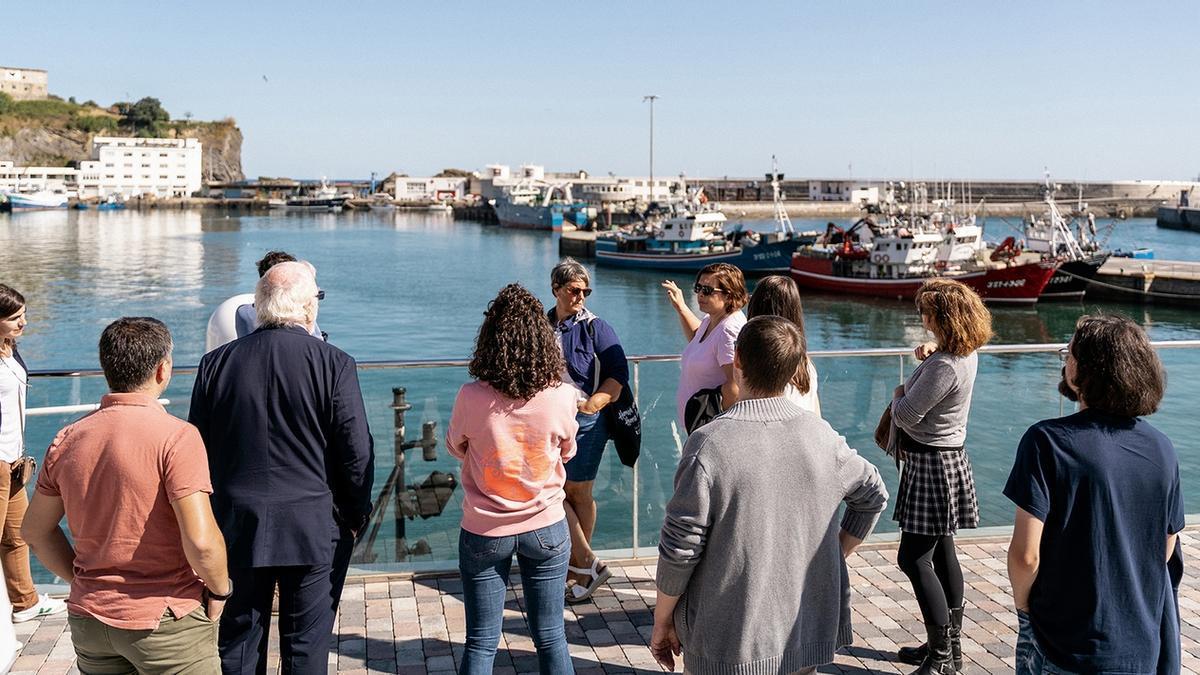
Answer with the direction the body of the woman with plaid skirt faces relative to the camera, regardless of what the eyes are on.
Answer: to the viewer's left

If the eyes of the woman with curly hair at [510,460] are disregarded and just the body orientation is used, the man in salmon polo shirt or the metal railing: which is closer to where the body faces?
the metal railing

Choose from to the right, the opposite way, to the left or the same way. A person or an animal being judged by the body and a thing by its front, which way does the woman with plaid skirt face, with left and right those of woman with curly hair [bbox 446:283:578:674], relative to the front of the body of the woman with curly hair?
to the left

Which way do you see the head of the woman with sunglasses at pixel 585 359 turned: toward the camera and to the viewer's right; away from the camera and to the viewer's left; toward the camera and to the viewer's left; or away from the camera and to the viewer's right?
toward the camera and to the viewer's right

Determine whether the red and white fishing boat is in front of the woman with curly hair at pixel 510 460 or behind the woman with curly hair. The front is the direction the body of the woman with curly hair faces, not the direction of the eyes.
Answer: in front

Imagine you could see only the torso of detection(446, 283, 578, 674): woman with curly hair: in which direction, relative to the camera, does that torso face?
away from the camera

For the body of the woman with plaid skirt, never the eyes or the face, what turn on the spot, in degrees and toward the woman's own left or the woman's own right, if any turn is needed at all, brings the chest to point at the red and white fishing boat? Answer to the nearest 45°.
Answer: approximately 90° to the woman's own right

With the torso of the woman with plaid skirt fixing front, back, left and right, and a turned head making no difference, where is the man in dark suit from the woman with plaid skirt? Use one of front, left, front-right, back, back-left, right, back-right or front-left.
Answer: front-left

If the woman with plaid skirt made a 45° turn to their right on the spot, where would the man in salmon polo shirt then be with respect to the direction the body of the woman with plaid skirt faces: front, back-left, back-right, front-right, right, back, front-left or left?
left

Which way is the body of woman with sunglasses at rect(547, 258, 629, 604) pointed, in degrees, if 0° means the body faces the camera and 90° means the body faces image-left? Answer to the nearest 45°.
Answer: approximately 45°

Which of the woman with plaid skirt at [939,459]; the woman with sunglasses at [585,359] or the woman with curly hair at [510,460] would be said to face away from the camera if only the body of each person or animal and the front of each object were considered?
the woman with curly hair

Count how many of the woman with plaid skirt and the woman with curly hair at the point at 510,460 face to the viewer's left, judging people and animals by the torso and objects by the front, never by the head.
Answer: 1

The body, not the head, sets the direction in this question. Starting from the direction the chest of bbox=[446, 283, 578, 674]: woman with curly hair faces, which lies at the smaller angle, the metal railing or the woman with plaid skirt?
the metal railing
